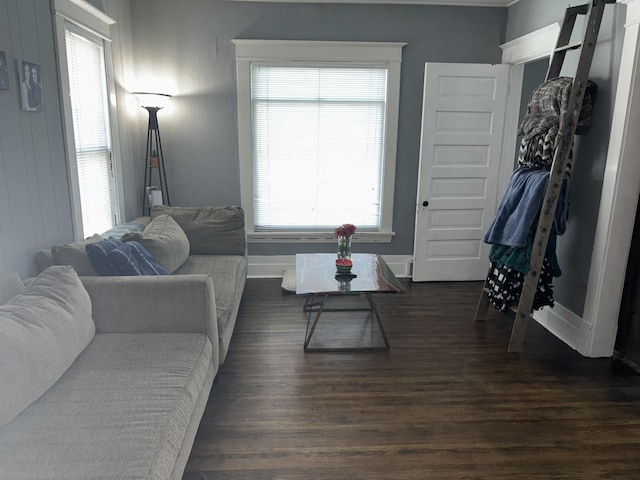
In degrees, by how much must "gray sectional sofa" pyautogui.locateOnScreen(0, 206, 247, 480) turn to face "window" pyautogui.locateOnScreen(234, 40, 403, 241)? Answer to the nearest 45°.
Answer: approximately 45° to its left

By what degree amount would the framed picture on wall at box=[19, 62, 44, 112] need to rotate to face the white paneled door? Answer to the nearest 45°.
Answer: approximately 45° to its left

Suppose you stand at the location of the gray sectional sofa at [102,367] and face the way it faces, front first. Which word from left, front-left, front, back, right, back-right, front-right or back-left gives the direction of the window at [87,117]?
left

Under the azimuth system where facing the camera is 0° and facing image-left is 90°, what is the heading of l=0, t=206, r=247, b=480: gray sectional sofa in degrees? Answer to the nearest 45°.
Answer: approximately 270°

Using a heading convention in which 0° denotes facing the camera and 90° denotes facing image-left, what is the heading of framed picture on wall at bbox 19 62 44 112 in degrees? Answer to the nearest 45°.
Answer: approximately 315°

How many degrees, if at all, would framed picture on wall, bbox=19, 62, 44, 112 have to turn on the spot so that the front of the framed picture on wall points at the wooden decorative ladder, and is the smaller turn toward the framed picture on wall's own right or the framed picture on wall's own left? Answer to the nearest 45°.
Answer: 0° — it already faces it

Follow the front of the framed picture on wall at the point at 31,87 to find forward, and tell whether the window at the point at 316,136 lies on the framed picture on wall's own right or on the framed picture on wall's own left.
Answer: on the framed picture on wall's own left
